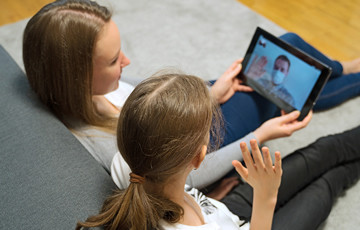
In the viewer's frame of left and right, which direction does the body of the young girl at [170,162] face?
facing away from the viewer and to the right of the viewer

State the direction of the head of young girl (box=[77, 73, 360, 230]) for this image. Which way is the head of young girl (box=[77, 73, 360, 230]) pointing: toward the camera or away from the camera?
away from the camera
